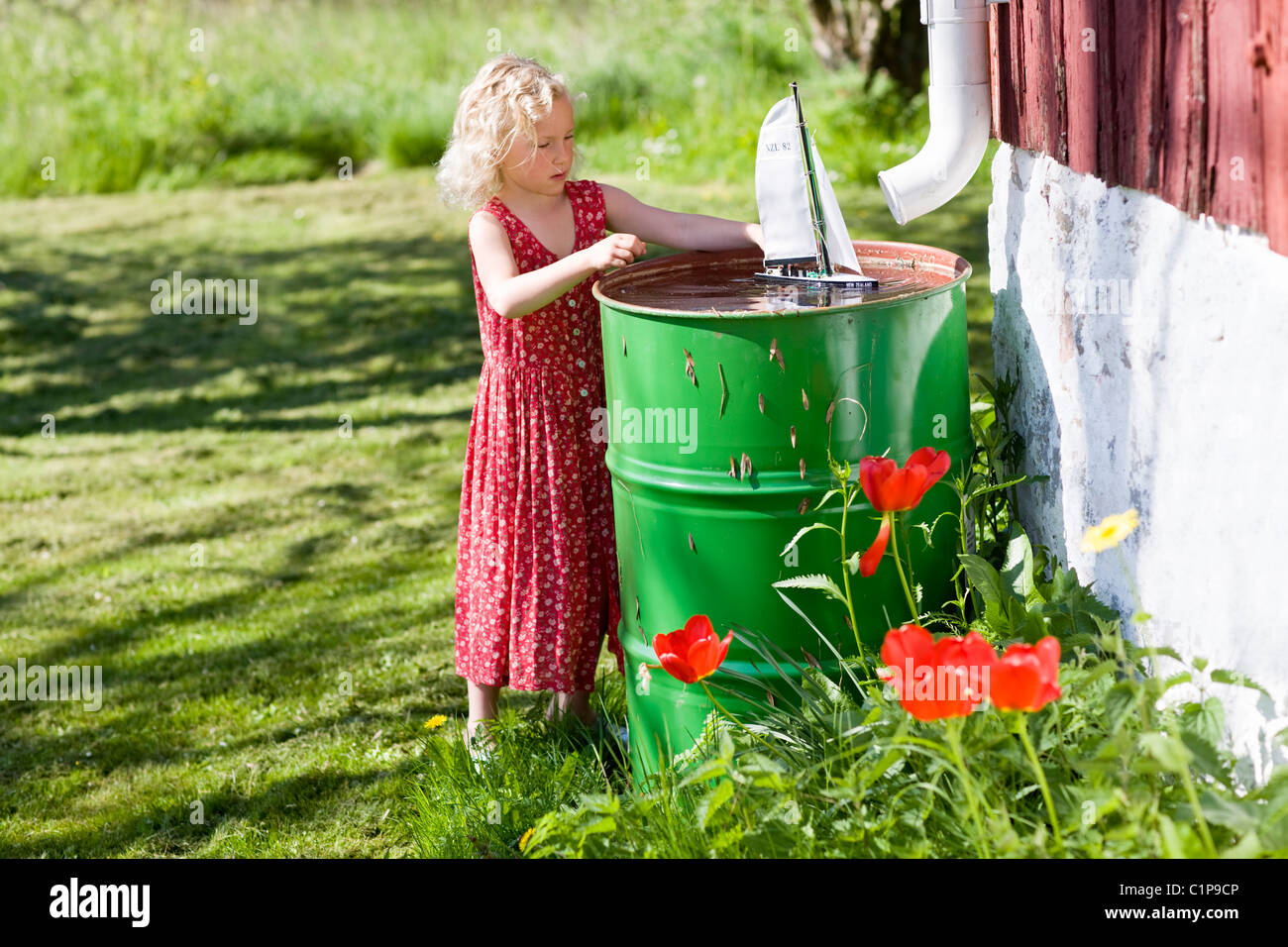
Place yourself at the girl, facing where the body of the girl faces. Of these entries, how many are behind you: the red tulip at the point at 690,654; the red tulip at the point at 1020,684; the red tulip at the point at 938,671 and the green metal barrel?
0

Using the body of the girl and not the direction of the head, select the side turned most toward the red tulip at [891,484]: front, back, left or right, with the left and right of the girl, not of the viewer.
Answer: front

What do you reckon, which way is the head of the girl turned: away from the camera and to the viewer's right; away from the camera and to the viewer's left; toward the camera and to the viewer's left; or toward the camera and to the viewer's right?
toward the camera and to the viewer's right

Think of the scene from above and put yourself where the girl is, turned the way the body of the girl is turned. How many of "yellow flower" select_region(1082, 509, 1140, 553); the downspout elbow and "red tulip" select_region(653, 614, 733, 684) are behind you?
0

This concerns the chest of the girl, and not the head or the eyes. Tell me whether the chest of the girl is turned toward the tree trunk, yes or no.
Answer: no

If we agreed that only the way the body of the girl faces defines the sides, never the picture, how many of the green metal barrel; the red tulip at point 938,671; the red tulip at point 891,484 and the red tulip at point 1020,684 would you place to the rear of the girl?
0

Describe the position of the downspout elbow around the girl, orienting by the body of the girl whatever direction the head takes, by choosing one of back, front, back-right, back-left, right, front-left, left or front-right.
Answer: front-left

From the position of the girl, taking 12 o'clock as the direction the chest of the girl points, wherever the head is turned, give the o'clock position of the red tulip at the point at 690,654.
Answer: The red tulip is roughly at 1 o'clock from the girl.

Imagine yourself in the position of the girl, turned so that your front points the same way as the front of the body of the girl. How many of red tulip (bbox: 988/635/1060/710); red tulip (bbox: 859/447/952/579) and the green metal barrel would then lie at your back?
0

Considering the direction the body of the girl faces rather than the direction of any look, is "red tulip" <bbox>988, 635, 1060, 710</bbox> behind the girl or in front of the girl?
in front

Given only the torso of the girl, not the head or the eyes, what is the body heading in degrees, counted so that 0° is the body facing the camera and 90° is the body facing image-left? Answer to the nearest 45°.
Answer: approximately 315°

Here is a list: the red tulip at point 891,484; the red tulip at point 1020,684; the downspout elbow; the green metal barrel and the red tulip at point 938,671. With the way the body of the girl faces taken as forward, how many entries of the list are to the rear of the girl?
0
